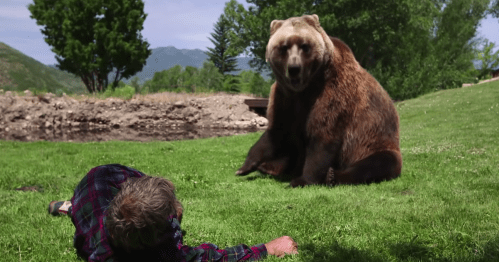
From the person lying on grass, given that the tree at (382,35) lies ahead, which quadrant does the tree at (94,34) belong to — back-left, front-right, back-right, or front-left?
front-left

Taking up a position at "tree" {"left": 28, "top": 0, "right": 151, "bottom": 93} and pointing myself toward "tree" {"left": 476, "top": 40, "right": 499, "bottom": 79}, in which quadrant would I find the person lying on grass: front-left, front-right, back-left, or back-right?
front-right

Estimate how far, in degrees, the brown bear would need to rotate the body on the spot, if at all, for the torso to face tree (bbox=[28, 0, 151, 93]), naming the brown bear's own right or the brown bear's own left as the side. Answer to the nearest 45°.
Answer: approximately 90° to the brown bear's own right

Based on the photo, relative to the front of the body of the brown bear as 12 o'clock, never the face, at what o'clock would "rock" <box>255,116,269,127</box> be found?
The rock is roughly at 4 o'clock from the brown bear.

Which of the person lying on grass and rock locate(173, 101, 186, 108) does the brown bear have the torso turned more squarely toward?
the person lying on grass

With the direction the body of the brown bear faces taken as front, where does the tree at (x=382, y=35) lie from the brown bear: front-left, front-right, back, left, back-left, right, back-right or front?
back-right

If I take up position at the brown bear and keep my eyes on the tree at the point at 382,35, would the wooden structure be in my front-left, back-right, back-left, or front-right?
front-left

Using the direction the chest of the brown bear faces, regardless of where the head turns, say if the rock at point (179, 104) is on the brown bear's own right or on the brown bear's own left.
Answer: on the brown bear's own right

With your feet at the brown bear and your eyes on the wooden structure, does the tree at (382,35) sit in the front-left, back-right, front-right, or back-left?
front-right

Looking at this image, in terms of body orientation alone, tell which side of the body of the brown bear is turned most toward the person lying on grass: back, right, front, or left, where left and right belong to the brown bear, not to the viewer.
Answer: front

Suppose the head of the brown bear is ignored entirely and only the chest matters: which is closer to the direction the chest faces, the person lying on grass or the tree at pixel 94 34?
the person lying on grass

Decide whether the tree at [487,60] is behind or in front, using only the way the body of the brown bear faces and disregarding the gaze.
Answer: behind
